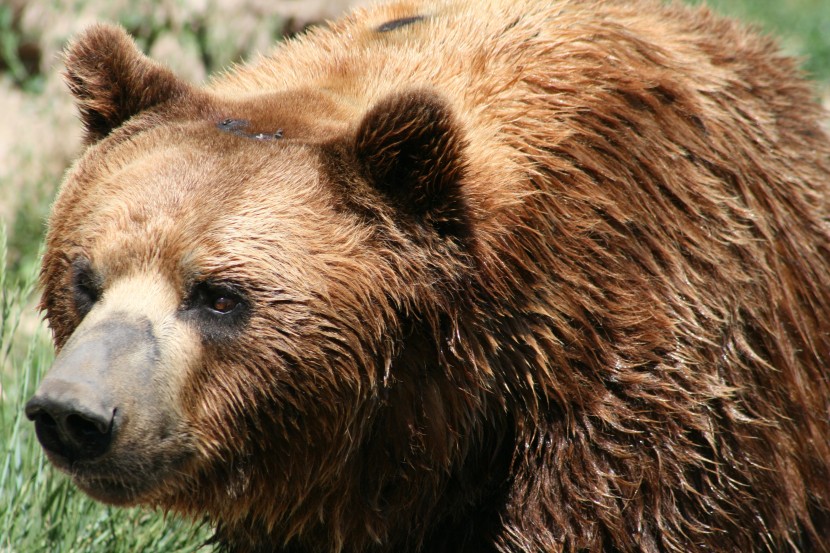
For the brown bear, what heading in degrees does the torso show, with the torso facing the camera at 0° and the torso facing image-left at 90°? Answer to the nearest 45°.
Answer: approximately 45°
